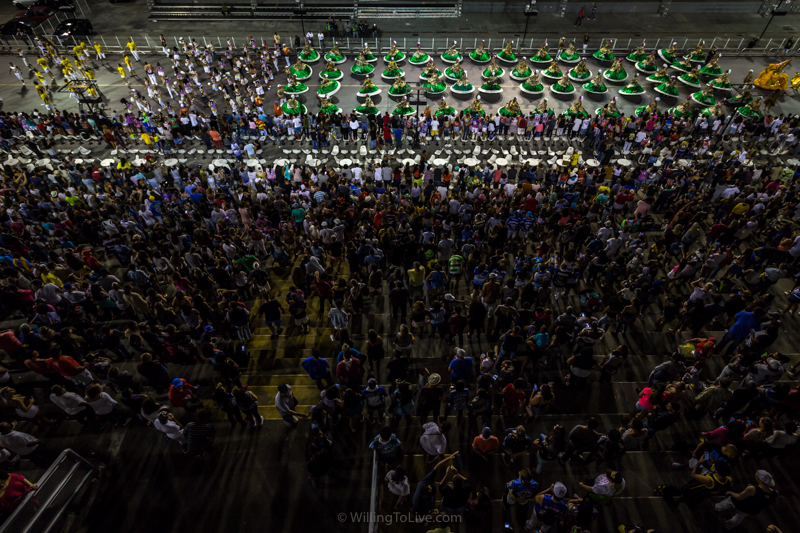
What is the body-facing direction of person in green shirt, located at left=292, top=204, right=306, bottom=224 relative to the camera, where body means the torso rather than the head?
away from the camera

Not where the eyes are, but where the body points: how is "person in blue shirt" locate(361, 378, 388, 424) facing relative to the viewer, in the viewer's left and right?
facing away from the viewer

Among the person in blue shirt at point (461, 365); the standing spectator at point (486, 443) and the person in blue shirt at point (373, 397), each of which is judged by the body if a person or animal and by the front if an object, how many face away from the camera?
3

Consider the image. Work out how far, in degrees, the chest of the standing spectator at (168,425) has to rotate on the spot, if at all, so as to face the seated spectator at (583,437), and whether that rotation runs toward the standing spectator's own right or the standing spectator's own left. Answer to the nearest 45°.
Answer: approximately 90° to the standing spectator's own right

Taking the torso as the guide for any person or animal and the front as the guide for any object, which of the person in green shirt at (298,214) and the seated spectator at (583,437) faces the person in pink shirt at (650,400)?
the seated spectator

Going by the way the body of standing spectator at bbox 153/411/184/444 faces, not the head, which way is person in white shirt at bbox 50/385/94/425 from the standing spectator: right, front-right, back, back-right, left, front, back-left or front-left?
left

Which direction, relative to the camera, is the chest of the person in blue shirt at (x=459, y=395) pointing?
away from the camera

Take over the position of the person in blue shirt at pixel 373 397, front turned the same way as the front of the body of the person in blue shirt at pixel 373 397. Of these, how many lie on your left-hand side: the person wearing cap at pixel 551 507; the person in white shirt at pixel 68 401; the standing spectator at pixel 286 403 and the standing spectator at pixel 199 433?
3

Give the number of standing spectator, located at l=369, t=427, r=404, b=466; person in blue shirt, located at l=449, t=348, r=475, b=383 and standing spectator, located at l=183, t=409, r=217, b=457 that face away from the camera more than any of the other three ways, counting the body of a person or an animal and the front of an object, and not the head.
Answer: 3

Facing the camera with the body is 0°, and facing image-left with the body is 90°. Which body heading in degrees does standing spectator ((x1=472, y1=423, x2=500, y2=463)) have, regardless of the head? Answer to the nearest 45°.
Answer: approximately 180°

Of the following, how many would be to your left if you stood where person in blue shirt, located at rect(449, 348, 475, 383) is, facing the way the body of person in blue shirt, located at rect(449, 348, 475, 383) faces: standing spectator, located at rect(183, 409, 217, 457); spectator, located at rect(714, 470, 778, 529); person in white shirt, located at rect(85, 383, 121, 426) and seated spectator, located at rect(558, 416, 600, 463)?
2

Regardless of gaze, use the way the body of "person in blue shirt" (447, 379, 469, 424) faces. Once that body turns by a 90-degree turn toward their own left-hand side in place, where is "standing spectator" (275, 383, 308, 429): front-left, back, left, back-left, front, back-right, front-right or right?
front

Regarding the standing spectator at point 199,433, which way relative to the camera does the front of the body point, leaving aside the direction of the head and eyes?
away from the camera
